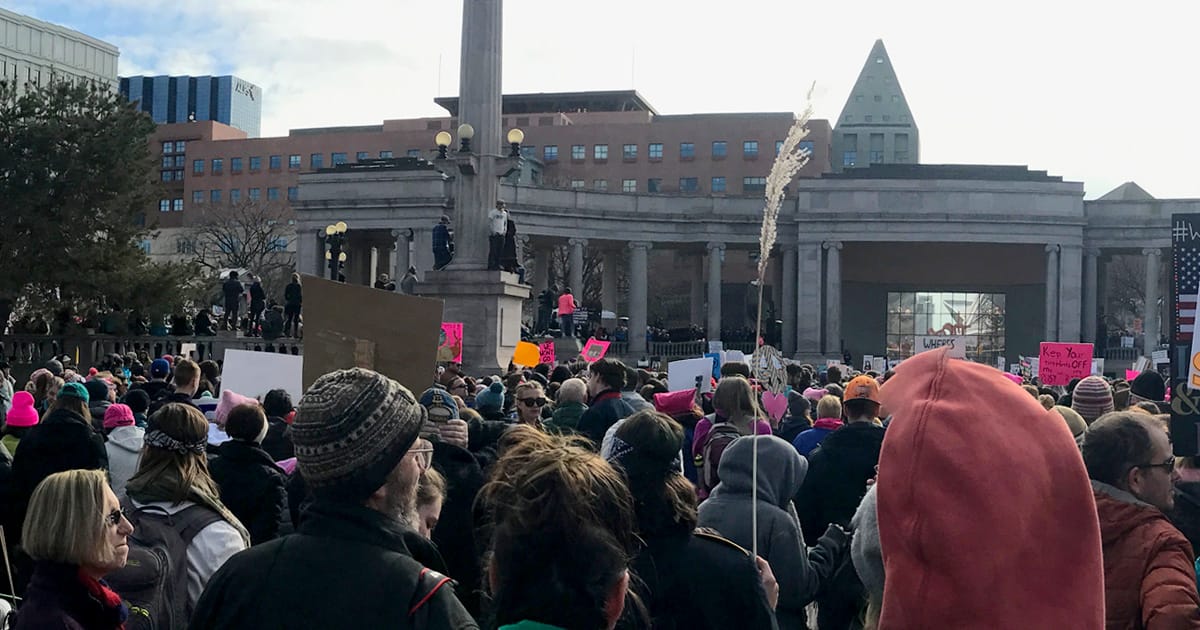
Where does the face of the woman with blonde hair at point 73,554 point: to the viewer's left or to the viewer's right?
to the viewer's right

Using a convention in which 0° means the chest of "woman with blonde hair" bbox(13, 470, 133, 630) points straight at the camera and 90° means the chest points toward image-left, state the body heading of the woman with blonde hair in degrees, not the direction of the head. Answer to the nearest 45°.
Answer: approximately 270°

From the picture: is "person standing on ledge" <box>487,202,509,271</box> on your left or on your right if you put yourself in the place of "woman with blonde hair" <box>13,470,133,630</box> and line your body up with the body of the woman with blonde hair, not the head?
on your left

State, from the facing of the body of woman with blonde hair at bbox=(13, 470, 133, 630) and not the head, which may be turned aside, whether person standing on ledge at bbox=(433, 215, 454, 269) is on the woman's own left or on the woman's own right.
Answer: on the woman's own left
